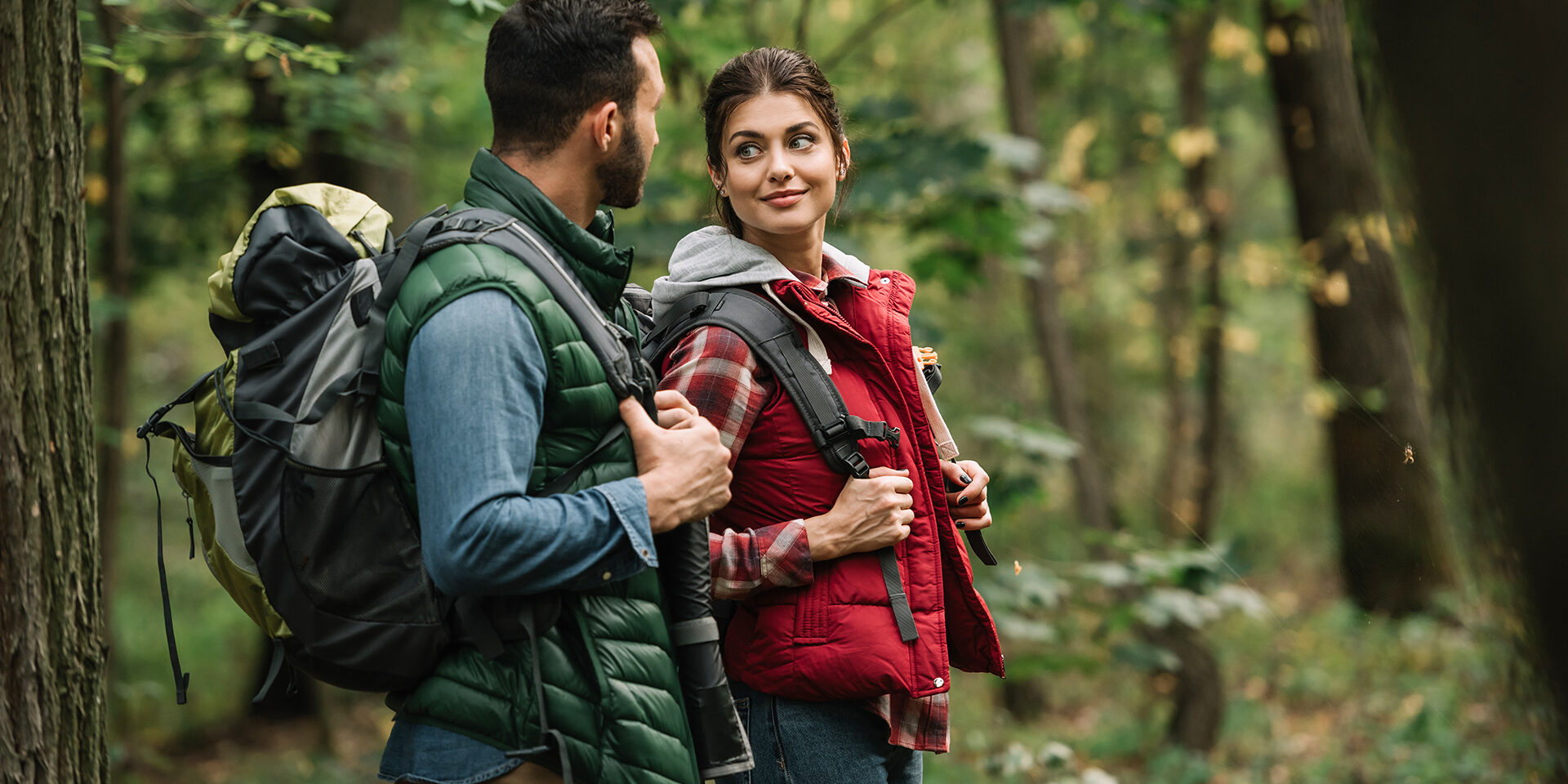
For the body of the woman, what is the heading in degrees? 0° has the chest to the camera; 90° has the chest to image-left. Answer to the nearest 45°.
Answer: approximately 315°

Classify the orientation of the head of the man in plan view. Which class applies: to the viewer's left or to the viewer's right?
to the viewer's right

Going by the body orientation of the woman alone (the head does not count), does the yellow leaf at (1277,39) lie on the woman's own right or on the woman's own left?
on the woman's own left

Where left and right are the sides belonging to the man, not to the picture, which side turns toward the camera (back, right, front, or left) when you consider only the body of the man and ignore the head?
right

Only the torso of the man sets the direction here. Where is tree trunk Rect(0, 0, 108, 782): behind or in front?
behind

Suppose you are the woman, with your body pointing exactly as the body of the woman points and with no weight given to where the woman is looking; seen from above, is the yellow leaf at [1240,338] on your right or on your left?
on your left

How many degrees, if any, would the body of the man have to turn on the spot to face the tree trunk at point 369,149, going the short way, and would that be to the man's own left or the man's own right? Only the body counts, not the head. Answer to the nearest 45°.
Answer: approximately 90° to the man's own left

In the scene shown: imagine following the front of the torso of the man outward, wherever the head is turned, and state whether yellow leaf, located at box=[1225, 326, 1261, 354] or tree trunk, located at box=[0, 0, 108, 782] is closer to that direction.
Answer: the yellow leaf
